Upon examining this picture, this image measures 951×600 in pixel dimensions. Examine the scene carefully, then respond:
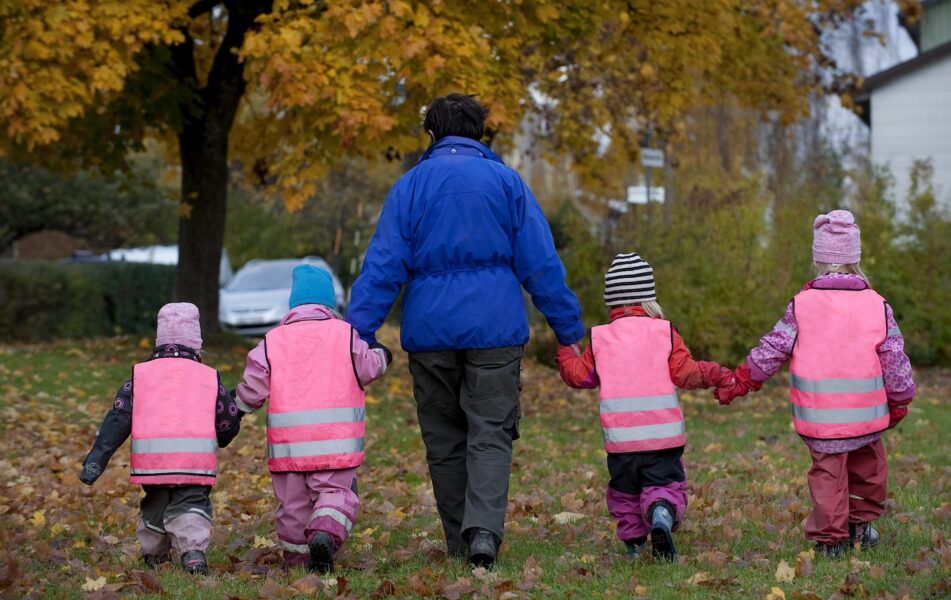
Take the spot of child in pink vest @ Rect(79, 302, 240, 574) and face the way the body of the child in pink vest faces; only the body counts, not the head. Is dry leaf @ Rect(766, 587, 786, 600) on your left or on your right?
on your right

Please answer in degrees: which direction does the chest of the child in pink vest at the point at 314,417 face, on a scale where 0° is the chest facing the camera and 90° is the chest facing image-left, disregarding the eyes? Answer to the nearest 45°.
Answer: approximately 180°

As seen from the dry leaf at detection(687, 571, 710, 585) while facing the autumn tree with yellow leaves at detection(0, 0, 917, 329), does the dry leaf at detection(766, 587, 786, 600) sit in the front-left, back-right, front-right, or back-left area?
back-right

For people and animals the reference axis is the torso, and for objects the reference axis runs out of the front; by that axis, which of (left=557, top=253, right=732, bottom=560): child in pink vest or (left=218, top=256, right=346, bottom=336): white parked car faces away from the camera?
the child in pink vest

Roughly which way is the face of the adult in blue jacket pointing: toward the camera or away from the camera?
away from the camera

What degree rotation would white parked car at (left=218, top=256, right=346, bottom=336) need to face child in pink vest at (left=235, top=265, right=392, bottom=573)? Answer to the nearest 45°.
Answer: approximately 45° to its left

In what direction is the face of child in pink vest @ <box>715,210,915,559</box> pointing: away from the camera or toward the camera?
away from the camera

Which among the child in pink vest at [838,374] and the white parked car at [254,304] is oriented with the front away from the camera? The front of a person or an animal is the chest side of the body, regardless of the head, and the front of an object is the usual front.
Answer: the child in pink vest

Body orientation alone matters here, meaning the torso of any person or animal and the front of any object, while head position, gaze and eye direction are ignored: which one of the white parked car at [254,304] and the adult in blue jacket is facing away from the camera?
the adult in blue jacket

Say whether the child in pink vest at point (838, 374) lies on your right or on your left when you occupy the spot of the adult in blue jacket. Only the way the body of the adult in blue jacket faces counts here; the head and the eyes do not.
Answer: on your right

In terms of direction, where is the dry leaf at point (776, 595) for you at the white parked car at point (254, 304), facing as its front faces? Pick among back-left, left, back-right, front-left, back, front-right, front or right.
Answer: front-left

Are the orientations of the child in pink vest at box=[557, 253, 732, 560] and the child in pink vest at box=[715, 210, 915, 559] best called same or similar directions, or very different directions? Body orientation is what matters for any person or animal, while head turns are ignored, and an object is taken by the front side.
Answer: same or similar directions

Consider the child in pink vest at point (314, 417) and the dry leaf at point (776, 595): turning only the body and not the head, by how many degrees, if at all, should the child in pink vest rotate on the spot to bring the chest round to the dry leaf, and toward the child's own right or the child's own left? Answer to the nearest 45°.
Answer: approximately 135° to the child's own right

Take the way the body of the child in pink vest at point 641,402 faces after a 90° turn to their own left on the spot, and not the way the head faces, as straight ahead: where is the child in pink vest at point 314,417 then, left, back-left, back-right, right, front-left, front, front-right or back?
front

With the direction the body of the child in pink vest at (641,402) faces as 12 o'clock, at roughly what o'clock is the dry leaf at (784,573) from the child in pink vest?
The dry leaf is roughly at 4 o'clock from the child in pink vest.

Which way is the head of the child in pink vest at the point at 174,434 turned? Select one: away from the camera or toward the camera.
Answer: away from the camera

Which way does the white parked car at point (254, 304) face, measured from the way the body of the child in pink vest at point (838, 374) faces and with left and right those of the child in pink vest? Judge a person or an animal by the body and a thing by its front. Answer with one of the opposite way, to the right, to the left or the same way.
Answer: the opposite way

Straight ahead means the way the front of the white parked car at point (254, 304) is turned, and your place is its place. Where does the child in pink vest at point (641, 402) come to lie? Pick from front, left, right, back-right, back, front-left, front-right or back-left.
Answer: front-left
